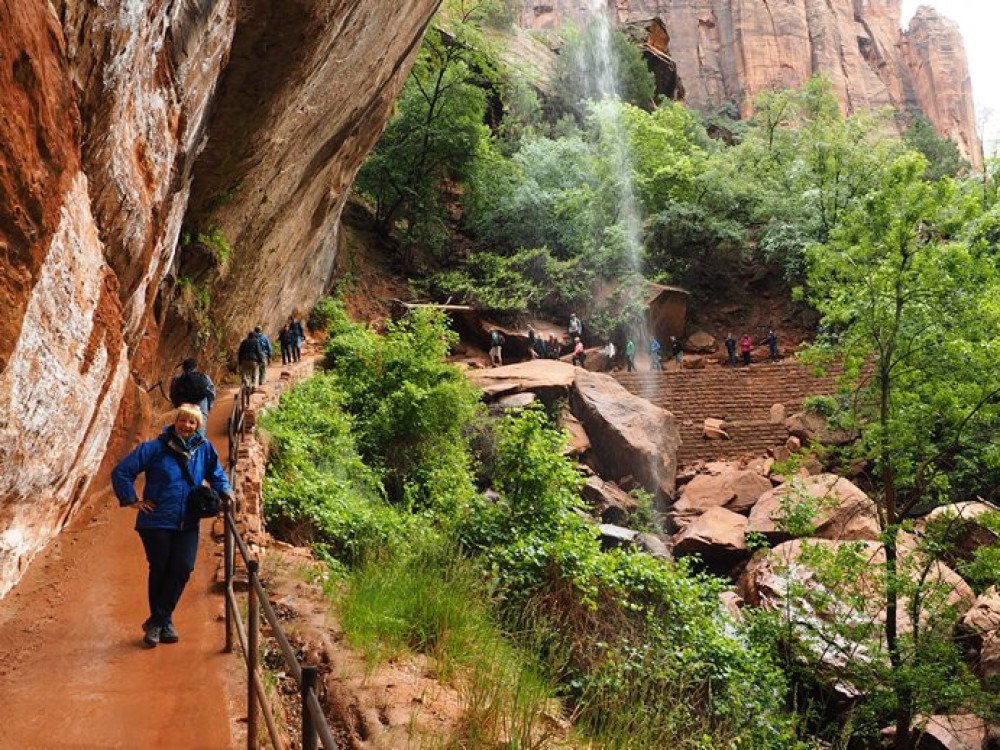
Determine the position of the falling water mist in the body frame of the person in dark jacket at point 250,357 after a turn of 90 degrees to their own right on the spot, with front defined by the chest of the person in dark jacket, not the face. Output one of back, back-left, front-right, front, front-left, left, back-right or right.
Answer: front-left

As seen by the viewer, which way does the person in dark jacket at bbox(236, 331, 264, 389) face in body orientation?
away from the camera

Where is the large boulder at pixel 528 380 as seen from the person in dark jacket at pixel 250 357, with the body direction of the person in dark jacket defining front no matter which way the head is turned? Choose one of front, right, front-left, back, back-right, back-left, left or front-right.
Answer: front-right

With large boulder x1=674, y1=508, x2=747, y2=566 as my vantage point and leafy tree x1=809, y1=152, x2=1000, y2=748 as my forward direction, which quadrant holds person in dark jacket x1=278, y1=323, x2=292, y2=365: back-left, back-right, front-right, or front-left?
back-right

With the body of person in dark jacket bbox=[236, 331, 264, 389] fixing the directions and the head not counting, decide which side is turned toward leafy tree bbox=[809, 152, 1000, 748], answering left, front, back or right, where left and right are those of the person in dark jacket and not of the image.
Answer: right

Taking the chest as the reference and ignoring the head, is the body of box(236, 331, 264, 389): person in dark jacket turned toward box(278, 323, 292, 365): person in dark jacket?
yes

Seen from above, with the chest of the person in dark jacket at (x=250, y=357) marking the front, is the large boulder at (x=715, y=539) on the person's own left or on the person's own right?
on the person's own right

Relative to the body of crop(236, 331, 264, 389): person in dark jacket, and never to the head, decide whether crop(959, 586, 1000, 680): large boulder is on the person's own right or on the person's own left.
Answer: on the person's own right

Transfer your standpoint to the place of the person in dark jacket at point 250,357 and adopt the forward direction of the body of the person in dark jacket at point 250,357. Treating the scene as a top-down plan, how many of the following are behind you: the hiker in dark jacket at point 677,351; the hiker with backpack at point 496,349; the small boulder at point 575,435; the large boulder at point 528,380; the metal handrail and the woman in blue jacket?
2

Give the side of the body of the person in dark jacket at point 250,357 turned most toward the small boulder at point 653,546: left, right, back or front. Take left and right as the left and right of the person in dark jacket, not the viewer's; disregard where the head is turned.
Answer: right

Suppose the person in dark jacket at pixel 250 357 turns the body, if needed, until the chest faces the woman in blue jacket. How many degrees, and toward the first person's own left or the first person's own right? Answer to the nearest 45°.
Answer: approximately 180°

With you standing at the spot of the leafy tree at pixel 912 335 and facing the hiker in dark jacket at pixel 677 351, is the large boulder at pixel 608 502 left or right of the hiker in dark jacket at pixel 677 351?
left

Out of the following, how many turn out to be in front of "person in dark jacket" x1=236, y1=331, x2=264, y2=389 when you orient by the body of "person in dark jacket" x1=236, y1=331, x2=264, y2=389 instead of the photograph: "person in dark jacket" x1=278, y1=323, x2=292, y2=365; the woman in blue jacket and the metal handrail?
1
